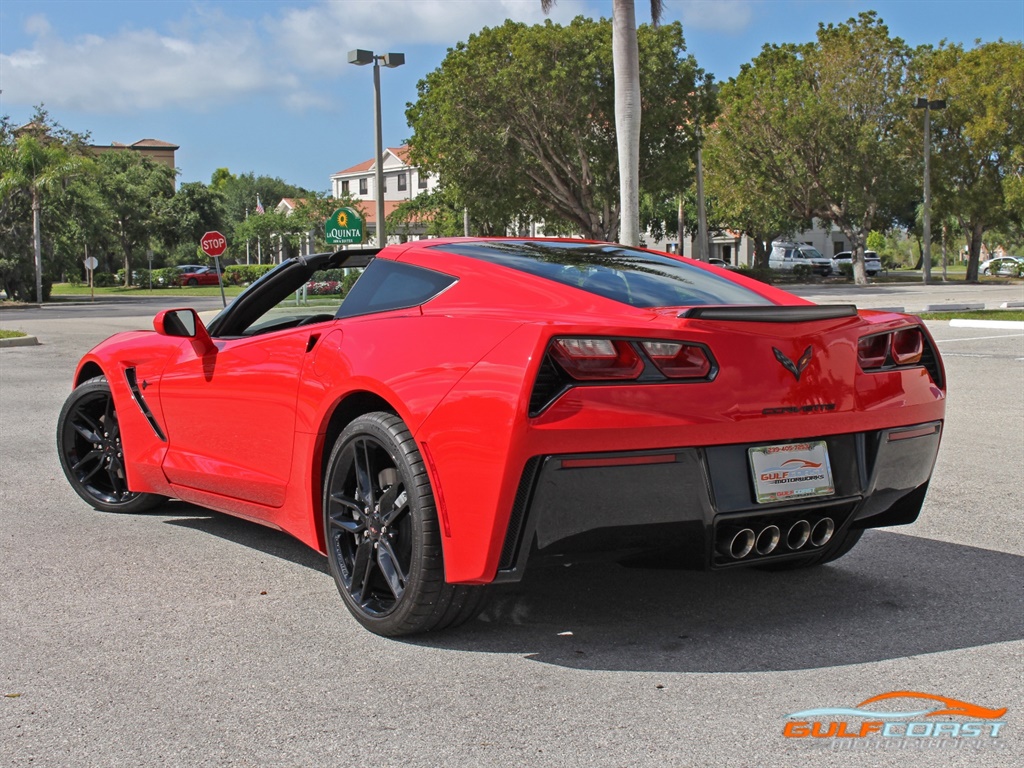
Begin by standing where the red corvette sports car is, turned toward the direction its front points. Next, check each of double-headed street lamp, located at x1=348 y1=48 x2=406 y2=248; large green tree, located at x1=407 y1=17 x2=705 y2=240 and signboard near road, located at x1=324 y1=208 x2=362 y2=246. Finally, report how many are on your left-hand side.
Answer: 0

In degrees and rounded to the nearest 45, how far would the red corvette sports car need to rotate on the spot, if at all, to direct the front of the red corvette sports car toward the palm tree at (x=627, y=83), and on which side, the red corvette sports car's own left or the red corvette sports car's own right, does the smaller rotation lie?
approximately 45° to the red corvette sports car's own right

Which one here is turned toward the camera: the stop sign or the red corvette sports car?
the stop sign

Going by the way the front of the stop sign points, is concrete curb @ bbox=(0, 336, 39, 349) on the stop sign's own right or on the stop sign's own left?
on the stop sign's own right

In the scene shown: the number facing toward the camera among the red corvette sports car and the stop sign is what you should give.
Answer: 1

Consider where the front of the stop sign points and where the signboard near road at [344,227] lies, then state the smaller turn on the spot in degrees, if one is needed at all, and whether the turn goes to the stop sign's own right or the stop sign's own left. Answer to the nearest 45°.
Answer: approximately 90° to the stop sign's own left

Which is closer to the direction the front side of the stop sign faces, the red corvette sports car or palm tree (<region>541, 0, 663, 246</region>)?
the red corvette sports car

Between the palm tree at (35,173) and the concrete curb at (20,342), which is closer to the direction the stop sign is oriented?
the concrete curb

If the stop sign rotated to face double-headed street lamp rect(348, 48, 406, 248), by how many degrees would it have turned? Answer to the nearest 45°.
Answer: approximately 135° to its left

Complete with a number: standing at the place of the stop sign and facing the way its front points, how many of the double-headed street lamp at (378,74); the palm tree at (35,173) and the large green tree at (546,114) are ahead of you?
0

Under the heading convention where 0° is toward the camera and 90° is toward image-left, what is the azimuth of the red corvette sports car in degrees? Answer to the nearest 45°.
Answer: approximately 135°

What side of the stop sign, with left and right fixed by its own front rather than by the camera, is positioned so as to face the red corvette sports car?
front

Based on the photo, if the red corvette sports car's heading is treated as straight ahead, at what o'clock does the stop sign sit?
The stop sign is roughly at 1 o'clock from the red corvette sports car.
